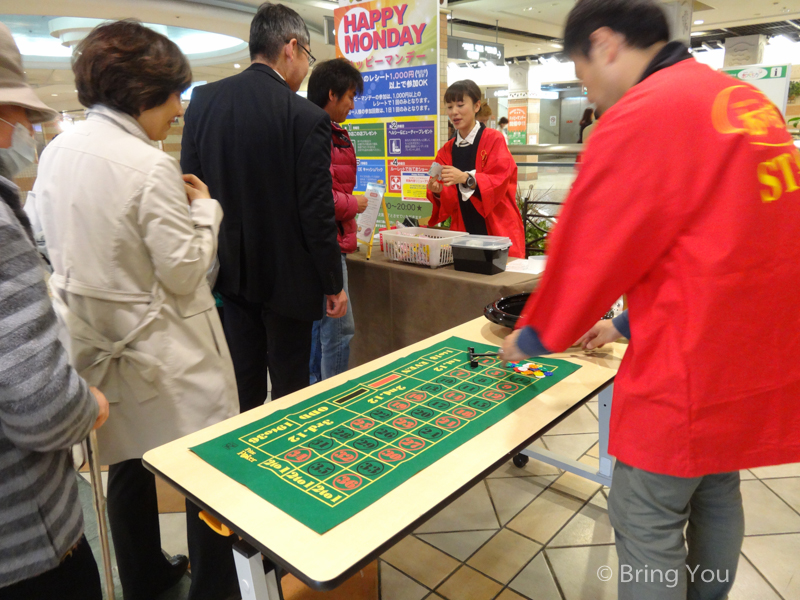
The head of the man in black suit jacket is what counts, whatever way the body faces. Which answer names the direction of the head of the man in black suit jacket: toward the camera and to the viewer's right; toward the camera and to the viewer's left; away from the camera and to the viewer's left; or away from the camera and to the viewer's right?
away from the camera and to the viewer's right

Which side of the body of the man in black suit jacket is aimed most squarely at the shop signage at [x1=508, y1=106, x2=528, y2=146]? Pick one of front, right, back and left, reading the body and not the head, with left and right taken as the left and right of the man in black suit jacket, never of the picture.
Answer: front

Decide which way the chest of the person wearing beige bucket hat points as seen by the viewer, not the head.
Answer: to the viewer's right

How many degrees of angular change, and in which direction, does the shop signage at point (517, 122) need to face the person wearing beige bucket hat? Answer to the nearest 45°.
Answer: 0° — it already faces them

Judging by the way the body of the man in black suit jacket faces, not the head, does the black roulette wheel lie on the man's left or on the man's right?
on the man's right

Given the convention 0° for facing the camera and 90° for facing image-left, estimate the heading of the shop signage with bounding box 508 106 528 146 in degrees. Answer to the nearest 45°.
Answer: approximately 0°
